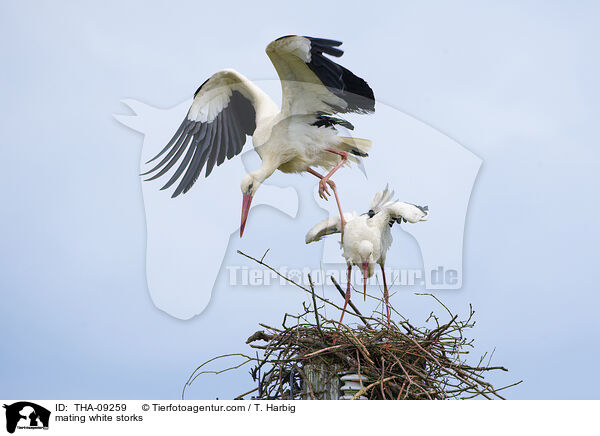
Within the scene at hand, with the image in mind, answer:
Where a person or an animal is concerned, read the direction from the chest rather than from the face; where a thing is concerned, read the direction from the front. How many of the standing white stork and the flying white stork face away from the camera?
0

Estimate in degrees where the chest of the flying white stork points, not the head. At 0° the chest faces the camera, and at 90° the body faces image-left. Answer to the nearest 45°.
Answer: approximately 45°

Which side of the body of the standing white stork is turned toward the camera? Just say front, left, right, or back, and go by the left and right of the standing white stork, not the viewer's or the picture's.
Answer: front
